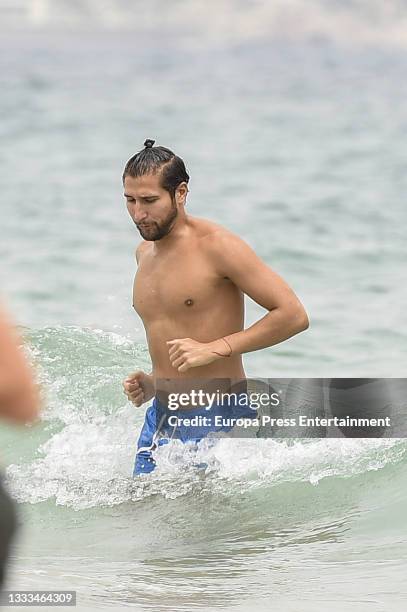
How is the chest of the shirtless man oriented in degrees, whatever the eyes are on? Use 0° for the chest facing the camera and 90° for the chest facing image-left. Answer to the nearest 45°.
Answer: approximately 45°
